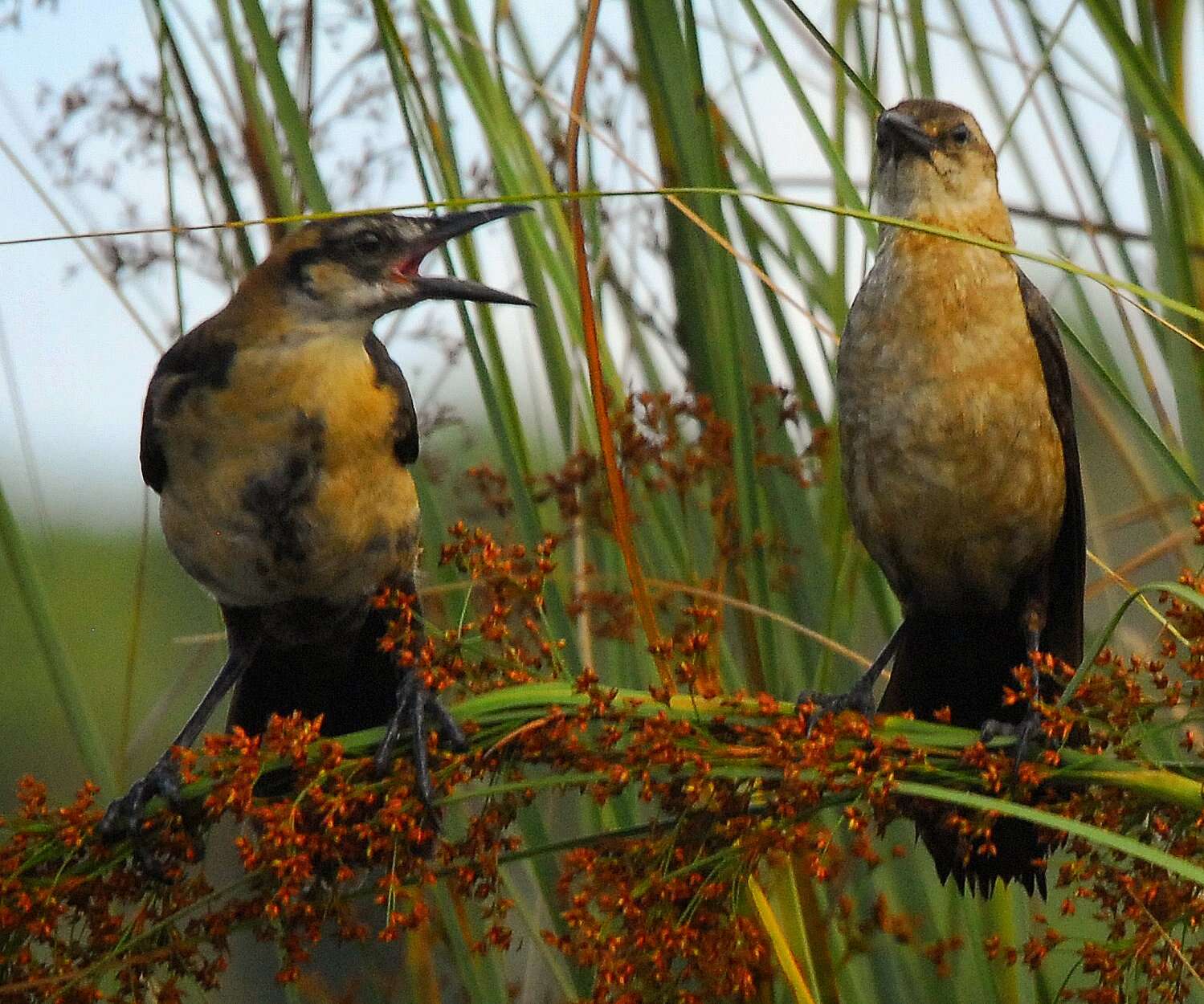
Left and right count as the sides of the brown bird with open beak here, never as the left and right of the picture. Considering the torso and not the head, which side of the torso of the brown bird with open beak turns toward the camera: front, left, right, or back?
front

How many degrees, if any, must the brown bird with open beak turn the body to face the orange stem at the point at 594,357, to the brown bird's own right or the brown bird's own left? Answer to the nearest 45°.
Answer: approximately 45° to the brown bird's own left

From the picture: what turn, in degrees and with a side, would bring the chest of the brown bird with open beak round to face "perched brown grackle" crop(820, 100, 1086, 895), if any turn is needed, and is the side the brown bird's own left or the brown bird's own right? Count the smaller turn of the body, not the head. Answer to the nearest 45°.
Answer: approximately 90° to the brown bird's own left
